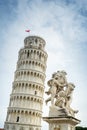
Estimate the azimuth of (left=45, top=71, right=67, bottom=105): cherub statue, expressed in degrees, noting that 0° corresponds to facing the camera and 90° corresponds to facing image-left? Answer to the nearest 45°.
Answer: approximately 45°
